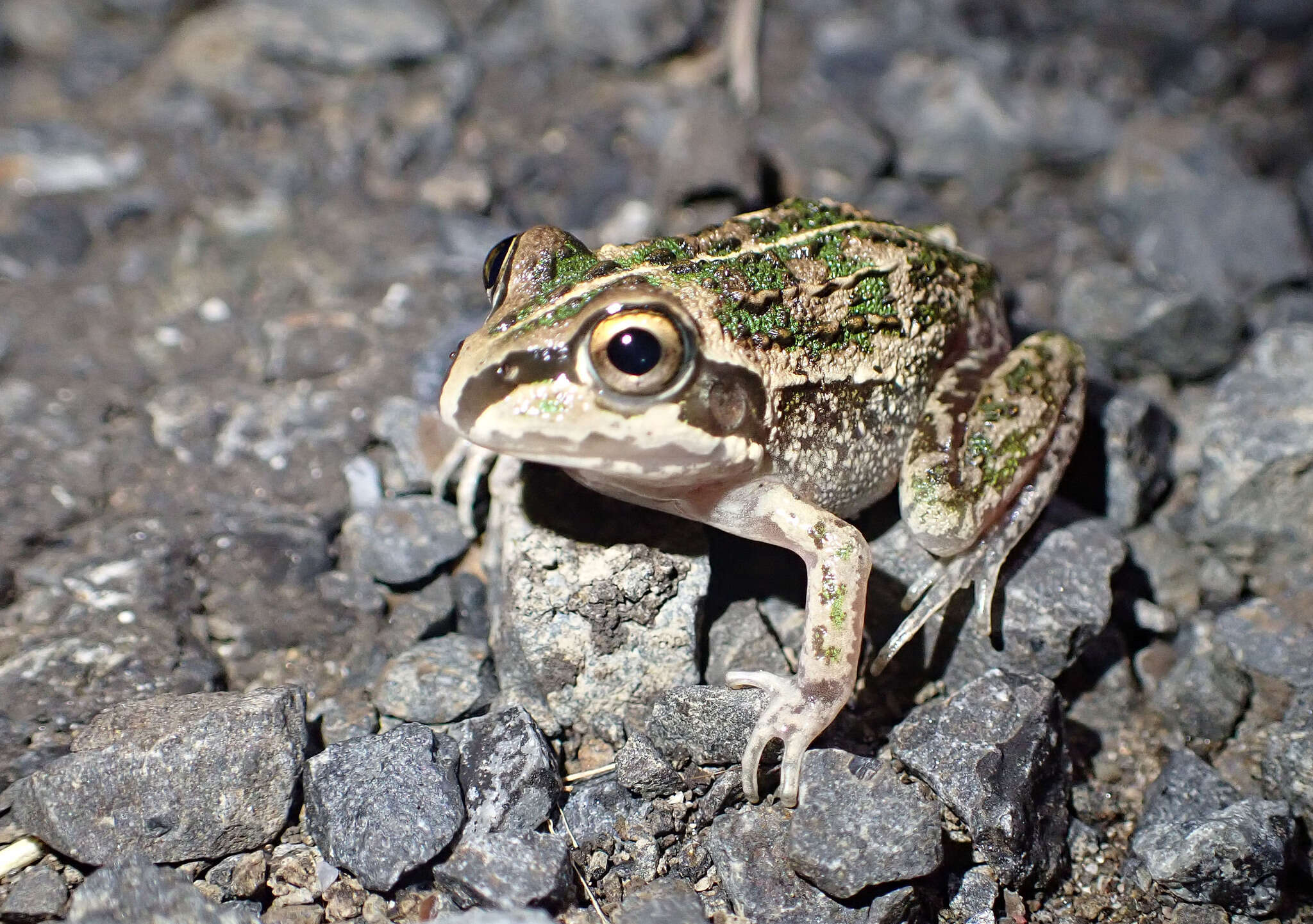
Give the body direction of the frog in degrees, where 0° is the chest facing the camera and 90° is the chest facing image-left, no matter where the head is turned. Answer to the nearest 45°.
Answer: approximately 45°

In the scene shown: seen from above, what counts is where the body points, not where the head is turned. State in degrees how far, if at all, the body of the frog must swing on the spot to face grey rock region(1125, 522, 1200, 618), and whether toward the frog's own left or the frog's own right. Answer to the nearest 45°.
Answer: approximately 180°

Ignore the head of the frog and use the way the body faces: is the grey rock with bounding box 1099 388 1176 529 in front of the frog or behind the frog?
behind

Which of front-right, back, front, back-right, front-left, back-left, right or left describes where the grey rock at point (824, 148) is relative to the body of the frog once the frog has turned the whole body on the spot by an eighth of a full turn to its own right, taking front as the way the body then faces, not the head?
right

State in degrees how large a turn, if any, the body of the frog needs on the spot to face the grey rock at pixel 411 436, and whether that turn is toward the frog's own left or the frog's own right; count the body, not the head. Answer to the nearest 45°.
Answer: approximately 90° to the frog's own right

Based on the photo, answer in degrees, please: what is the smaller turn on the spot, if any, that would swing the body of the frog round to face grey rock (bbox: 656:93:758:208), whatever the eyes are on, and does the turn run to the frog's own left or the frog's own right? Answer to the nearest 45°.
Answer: approximately 135° to the frog's own right

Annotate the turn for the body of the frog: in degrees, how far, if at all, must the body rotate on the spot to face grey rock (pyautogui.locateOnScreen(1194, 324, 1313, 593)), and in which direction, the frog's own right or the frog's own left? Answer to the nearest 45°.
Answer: approximately 180°

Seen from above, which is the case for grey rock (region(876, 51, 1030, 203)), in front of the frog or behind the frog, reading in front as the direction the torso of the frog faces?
behind

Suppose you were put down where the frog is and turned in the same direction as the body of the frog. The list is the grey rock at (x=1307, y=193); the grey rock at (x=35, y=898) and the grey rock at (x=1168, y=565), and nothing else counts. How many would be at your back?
2

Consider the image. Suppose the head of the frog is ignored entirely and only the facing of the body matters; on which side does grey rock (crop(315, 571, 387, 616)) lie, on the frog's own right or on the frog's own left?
on the frog's own right
